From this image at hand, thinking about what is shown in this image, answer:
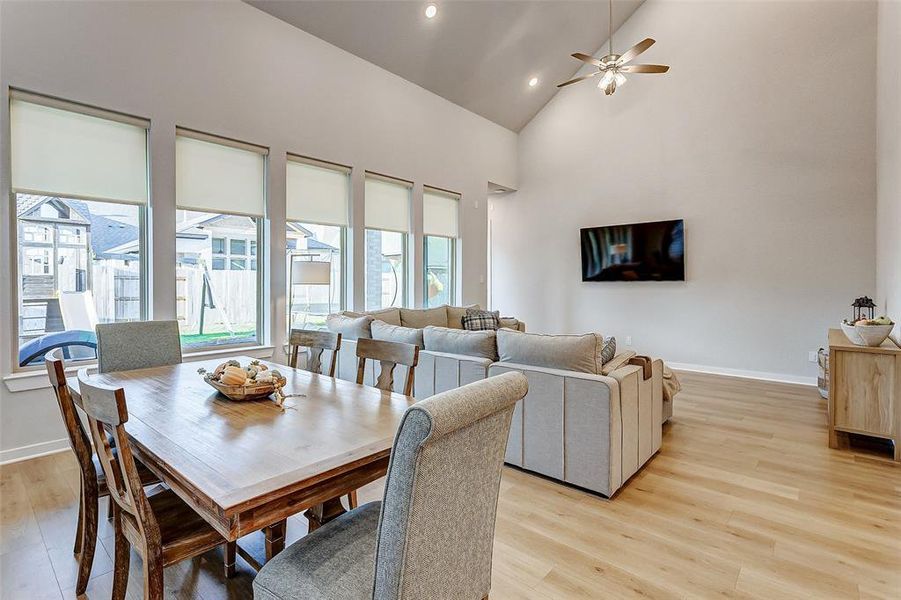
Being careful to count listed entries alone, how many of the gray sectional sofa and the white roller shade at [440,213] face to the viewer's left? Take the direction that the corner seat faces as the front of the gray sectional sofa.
0

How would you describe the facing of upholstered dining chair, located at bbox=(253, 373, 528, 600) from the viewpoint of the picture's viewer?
facing away from the viewer and to the left of the viewer

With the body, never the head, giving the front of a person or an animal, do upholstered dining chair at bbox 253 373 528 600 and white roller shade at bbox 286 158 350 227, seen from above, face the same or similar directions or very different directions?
very different directions

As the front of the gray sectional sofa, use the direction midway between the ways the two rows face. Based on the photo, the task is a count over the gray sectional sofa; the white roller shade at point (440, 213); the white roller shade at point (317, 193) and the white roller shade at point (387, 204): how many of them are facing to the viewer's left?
0

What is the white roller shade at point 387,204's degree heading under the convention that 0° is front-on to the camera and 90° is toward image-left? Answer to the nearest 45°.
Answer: approximately 315°

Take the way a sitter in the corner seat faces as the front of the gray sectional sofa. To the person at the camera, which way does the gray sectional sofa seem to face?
facing away from the viewer and to the right of the viewer

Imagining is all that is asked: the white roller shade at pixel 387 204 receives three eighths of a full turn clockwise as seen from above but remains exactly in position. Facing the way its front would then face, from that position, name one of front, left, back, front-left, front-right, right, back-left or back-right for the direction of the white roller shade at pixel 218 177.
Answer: front-left

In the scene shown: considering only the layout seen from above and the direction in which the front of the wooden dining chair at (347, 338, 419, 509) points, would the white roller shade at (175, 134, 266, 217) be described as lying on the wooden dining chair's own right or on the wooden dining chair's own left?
on the wooden dining chair's own right

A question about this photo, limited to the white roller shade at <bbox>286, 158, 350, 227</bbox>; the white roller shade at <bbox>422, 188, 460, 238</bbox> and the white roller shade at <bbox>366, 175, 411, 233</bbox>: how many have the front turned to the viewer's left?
0

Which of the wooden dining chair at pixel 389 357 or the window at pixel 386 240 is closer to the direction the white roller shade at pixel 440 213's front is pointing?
the wooden dining chair

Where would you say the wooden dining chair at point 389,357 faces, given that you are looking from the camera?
facing the viewer and to the left of the viewer

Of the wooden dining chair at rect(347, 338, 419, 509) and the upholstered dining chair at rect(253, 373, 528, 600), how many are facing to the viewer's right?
0

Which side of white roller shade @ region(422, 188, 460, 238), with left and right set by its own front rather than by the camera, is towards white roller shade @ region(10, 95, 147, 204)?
right

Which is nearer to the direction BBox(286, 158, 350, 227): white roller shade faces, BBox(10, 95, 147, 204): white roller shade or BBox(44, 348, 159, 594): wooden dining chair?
the wooden dining chair

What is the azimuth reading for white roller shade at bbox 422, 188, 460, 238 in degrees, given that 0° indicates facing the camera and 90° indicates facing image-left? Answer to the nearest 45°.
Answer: approximately 315°

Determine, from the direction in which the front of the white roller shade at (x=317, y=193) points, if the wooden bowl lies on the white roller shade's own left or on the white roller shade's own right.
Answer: on the white roller shade's own right

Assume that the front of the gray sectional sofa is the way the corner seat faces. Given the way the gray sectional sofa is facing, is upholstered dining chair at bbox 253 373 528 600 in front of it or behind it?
behind

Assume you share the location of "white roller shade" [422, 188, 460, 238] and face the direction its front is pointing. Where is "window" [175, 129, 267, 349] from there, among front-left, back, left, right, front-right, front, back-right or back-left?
right

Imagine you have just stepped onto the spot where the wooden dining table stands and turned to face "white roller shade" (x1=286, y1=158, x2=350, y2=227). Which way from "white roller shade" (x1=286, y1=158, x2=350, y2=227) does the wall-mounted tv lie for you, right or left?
right
